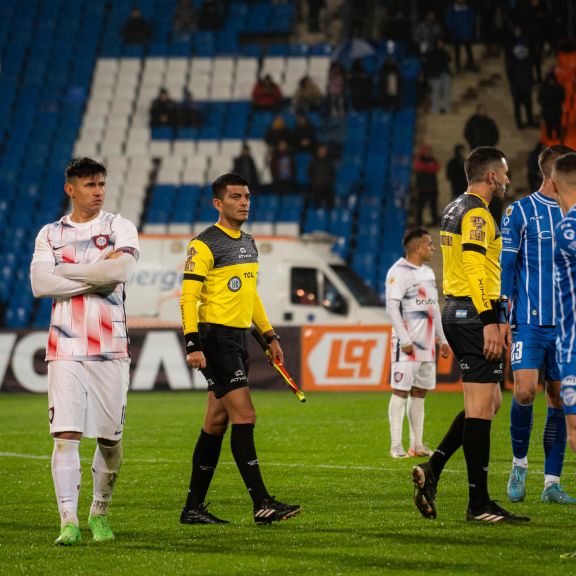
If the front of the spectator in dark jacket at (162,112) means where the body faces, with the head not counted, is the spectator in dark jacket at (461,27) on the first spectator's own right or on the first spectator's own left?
on the first spectator's own left

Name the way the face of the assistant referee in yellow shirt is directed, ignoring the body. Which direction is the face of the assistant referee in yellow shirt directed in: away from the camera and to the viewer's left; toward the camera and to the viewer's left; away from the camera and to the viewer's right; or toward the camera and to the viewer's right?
toward the camera and to the viewer's right

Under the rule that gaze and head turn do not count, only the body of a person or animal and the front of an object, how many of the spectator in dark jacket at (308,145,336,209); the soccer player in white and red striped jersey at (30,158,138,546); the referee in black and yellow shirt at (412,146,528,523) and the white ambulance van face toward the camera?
2

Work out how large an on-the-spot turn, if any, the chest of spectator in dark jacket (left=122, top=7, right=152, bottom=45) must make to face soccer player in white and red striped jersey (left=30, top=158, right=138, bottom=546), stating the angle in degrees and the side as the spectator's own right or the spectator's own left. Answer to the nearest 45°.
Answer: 0° — they already face them

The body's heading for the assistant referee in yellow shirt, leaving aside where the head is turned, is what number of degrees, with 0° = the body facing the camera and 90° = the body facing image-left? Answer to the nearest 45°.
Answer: approximately 315°

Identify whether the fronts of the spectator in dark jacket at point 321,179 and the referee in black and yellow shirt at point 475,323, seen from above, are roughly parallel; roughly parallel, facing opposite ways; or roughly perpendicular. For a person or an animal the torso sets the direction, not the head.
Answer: roughly perpendicular

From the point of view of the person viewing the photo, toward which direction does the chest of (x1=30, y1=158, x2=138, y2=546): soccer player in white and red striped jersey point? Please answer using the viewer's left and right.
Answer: facing the viewer

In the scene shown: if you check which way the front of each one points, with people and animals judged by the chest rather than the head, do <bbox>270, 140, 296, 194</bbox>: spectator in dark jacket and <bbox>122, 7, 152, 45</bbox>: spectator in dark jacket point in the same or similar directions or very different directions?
same or similar directions

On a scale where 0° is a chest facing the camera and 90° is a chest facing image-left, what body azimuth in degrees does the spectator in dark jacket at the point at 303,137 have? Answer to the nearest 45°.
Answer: approximately 0°

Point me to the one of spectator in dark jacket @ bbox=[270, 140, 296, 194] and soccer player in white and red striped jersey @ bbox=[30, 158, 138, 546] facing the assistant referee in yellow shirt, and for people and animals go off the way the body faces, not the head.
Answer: the spectator in dark jacket

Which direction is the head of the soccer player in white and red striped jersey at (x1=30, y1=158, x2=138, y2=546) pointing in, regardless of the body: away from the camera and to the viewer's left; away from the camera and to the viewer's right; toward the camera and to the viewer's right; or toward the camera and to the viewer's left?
toward the camera and to the viewer's right

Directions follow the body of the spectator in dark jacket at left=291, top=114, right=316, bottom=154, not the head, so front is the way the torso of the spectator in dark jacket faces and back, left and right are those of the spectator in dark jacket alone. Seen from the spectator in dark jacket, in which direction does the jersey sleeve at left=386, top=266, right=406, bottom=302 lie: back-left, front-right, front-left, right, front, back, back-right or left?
front

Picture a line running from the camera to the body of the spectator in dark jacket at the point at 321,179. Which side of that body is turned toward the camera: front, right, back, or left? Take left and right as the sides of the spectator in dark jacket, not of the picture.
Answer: front

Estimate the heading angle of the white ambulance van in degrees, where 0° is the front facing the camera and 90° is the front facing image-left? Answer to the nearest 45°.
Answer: approximately 270°

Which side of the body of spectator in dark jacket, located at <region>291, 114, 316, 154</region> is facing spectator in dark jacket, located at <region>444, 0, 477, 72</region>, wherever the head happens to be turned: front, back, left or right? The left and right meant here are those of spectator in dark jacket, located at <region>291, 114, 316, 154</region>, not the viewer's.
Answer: left
